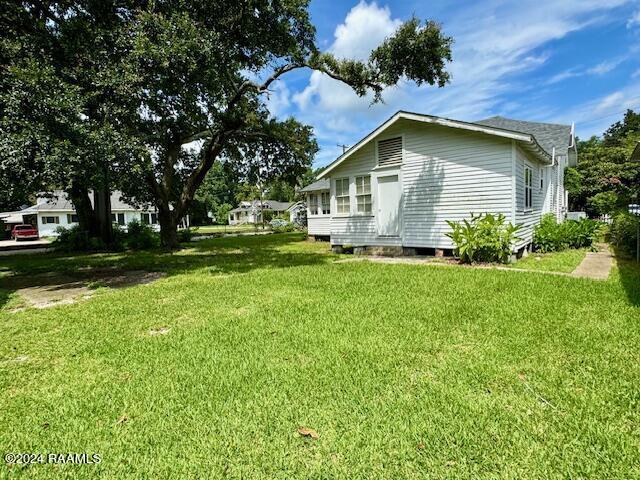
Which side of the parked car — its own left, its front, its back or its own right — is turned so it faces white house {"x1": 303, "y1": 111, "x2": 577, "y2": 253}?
back

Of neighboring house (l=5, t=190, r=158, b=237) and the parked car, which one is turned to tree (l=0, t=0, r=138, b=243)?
the neighboring house

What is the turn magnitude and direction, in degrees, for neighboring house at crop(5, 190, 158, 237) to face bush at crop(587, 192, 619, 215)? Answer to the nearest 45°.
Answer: approximately 45° to its left
